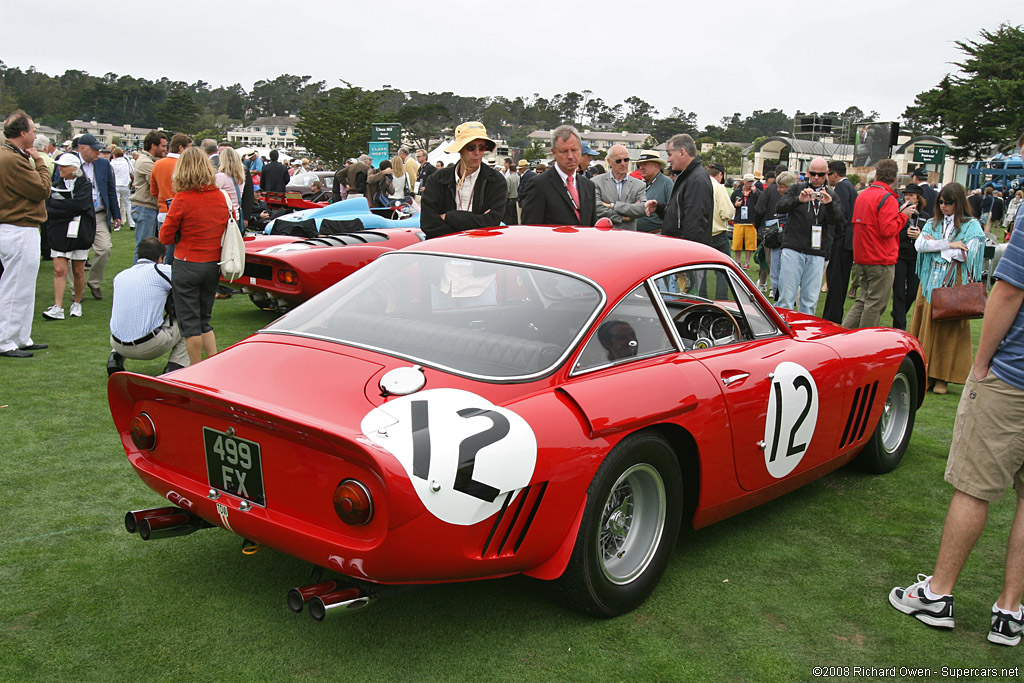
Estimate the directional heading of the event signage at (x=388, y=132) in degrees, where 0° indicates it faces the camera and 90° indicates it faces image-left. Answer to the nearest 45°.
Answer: approximately 0°

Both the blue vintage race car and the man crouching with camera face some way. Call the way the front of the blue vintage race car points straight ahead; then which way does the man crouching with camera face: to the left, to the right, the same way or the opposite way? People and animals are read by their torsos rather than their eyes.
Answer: the same way

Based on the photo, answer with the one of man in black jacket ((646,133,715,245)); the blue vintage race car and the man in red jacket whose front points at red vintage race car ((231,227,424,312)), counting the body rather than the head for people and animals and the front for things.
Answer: the man in black jacket

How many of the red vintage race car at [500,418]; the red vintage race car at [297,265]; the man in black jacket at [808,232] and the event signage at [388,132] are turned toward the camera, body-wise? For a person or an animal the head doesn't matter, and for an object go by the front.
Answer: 2

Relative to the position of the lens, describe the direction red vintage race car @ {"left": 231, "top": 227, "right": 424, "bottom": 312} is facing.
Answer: facing away from the viewer and to the right of the viewer

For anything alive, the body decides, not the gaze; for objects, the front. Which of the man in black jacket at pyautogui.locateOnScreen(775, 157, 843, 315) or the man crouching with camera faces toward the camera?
the man in black jacket

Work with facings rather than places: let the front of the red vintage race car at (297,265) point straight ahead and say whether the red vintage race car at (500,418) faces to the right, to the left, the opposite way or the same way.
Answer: the same way

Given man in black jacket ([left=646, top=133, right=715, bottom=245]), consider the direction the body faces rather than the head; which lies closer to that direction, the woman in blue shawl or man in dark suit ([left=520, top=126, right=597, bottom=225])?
the man in dark suit

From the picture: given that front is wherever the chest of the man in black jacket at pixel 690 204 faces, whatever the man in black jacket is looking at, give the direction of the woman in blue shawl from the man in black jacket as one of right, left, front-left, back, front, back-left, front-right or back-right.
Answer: back

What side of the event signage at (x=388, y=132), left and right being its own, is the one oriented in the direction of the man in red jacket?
front

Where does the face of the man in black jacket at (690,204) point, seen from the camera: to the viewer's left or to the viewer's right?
to the viewer's left

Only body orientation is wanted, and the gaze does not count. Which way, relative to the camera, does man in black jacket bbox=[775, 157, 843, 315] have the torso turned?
toward the camera

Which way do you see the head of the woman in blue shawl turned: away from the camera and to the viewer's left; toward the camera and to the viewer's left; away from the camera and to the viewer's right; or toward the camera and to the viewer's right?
toward the camera and to the viewer's left

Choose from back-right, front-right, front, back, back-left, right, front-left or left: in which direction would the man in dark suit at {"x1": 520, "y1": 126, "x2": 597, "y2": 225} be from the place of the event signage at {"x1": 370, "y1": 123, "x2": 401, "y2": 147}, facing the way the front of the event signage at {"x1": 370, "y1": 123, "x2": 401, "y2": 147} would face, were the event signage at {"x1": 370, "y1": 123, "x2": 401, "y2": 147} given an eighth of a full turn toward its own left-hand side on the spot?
front-right

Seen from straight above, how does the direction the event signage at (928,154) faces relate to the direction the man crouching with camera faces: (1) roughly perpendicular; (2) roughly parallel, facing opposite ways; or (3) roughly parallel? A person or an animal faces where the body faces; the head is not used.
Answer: roughly parallel, facing opposite ways

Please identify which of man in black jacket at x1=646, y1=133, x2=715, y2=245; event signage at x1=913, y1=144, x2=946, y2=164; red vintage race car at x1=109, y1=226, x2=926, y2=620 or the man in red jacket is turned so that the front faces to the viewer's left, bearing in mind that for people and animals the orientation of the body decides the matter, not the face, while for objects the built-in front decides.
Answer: the man in black jacket
